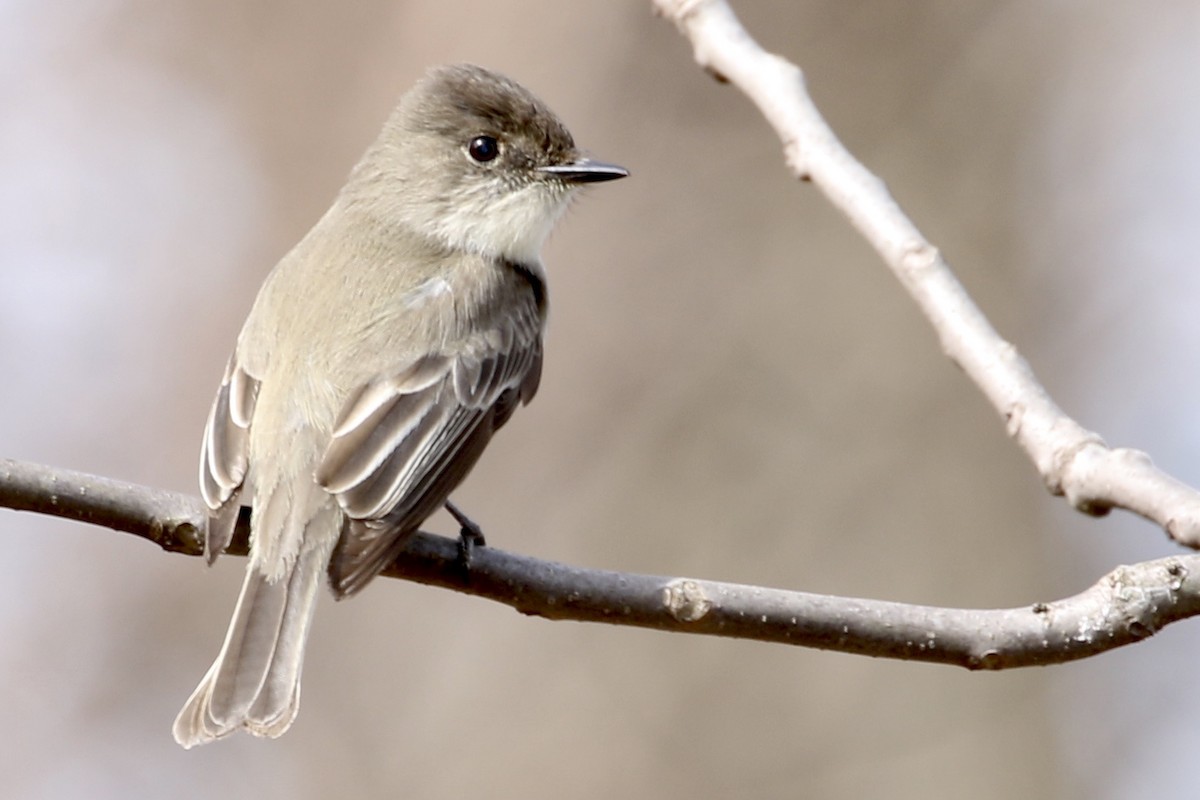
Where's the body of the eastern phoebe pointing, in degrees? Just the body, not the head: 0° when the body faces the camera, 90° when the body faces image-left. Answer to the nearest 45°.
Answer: approximately 225°

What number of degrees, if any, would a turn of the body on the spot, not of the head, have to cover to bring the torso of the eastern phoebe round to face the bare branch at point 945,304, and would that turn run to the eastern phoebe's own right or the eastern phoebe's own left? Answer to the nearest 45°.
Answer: approximately 90° to the eastern phoebe's own right
